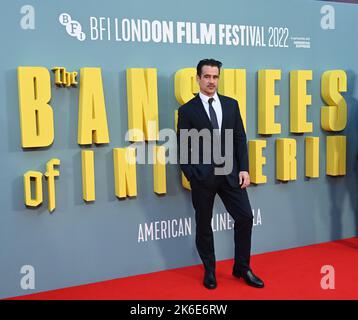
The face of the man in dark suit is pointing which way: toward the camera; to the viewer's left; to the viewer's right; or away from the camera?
toward the camera

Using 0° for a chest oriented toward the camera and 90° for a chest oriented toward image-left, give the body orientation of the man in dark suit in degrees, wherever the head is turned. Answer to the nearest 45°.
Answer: approximately 0°
